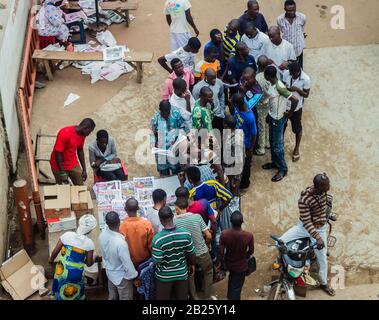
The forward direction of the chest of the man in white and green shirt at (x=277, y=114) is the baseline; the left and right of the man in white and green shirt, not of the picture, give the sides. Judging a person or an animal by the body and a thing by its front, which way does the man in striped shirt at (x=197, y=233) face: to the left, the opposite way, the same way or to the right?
to the right

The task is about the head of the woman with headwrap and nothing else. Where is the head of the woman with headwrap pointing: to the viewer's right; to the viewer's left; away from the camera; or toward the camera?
away from the camera

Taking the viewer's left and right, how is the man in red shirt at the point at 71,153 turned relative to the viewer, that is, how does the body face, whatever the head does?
facing the viewer and to the right of the viewer

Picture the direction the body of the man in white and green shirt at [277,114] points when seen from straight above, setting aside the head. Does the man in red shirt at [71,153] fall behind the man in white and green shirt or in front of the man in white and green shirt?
in front

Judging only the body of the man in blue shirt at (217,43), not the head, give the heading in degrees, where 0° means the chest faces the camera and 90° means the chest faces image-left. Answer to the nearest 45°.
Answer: approximately 315°

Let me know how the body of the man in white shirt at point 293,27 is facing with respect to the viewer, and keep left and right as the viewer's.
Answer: facing the viewer

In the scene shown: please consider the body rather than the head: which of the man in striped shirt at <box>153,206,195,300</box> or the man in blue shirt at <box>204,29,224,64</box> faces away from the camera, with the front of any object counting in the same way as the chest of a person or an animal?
the man in striped shirt

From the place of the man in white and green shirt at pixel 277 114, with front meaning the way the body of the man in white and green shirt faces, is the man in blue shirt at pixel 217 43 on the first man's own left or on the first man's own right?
on the first man's own right

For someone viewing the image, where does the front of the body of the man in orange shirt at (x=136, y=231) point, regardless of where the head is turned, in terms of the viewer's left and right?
facing away from the viewer

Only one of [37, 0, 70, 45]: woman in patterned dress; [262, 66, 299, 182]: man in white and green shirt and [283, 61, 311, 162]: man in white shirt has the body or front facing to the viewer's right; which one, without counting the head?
the woman in patterned dress

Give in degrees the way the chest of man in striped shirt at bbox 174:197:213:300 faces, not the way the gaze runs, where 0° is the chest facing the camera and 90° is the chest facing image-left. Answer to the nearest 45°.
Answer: approximately 135°

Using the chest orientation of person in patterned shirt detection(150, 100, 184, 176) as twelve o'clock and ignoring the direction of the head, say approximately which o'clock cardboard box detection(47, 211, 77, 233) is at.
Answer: The cardboard box is roughly at 2 o'clock from the person in patterned shirt.

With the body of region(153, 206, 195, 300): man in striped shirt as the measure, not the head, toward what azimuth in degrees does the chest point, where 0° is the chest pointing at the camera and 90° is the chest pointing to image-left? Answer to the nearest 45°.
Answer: approximately 180°

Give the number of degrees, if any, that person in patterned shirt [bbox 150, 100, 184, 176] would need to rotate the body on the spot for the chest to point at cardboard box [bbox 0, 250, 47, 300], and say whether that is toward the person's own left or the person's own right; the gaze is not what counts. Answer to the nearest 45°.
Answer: approximately 45° to the person's own right
